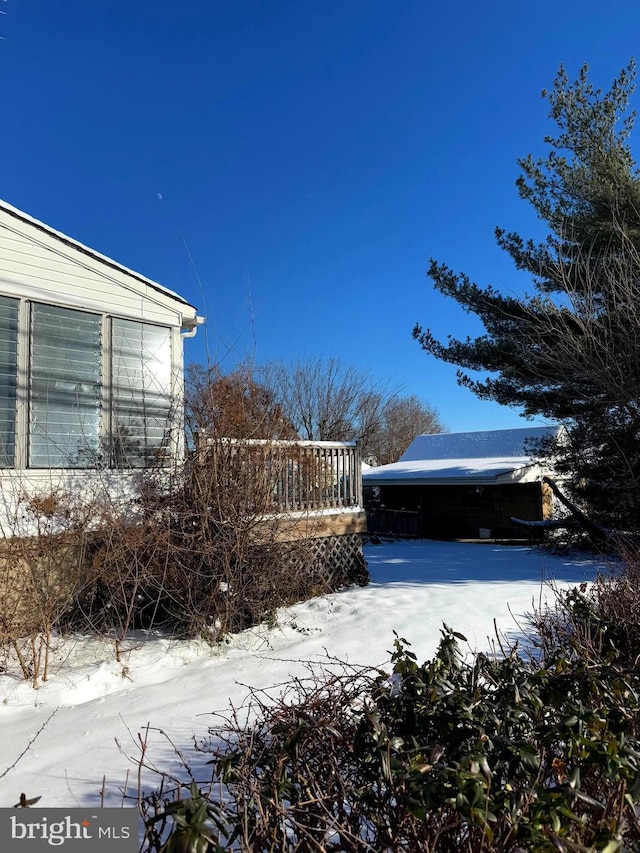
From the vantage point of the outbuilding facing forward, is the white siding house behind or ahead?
ahead

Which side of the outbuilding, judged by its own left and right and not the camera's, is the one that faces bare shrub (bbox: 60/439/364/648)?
front

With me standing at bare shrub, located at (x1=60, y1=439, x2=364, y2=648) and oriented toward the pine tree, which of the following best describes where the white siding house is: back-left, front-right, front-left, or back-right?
back-left

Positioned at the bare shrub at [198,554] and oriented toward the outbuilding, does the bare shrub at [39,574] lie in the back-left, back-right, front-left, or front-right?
back-left

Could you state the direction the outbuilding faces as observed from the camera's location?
facing the viewer

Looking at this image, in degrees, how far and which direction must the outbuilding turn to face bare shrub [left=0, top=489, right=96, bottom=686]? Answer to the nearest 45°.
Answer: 0° — it already faces it

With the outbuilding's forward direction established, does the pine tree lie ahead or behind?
ahead
